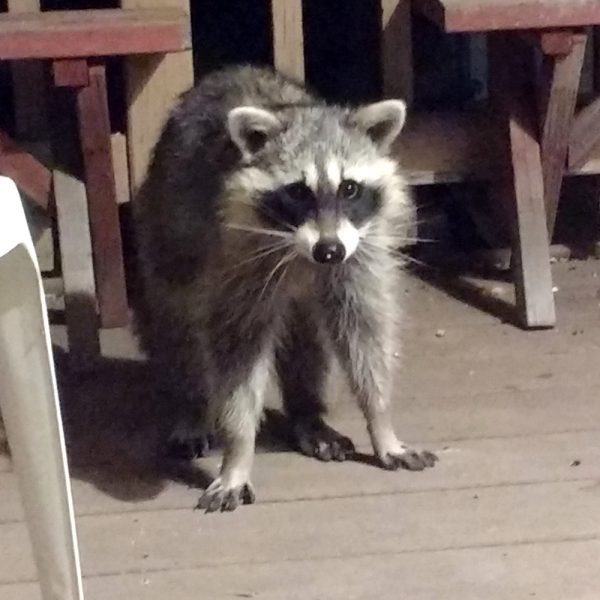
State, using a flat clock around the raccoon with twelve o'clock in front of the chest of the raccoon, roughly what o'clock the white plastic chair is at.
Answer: The white plastic chair is roughly at 2 o'clock from the raccoon.

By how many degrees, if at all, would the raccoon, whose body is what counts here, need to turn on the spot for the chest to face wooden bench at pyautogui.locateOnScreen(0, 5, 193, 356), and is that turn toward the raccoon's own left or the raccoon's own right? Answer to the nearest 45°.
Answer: approximately 180°

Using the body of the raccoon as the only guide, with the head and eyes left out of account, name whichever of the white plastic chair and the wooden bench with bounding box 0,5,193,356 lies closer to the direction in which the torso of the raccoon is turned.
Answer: the white plastic chair

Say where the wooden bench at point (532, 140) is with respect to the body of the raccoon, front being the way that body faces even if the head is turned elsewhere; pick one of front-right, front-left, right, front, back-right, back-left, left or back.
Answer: left
